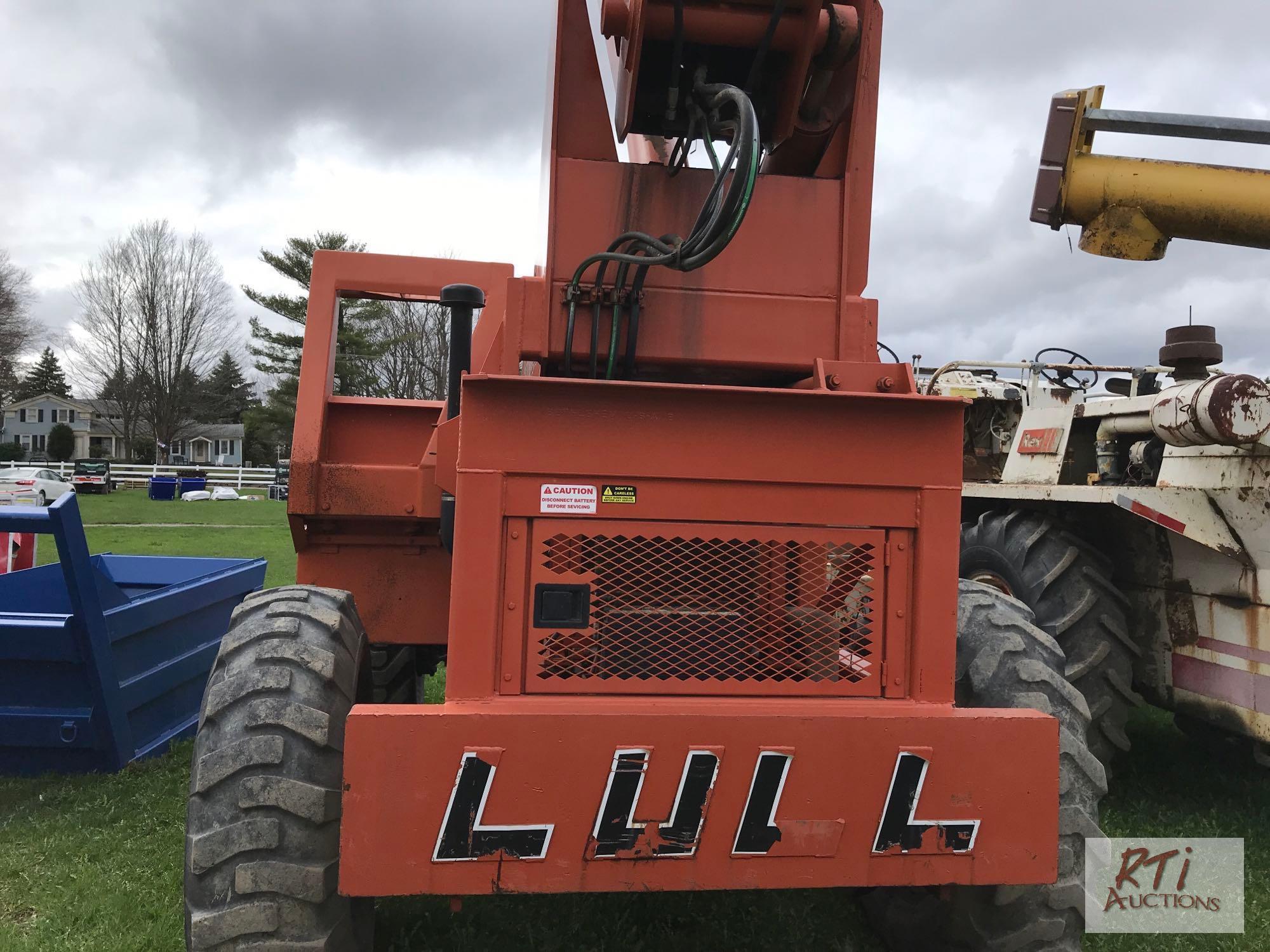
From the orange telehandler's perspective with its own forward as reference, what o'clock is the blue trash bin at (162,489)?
The blue trash bin is roughly at 11 o'clock from the orange telehandler.

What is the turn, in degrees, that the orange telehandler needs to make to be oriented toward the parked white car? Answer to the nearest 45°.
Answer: approximately 45° to its left

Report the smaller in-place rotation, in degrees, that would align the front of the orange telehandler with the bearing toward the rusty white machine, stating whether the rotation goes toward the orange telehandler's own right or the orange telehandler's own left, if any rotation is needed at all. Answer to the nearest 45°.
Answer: approximately 45° to the orange telehandler's own right

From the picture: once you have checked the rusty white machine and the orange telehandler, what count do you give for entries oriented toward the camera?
0

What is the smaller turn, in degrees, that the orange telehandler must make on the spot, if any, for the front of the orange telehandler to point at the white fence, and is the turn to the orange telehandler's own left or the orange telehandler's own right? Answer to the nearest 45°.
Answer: approximately 45° to the orange telehandler's own left

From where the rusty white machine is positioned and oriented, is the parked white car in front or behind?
in front

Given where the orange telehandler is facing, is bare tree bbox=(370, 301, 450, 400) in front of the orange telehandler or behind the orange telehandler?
in front

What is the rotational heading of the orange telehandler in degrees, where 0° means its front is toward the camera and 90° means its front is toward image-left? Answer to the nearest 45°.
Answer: approximately 180°
